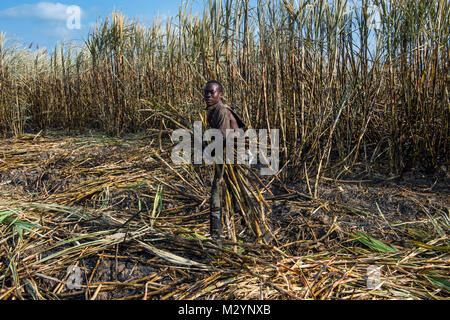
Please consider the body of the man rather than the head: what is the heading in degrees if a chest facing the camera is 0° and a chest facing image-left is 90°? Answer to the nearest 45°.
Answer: approximately 45°
